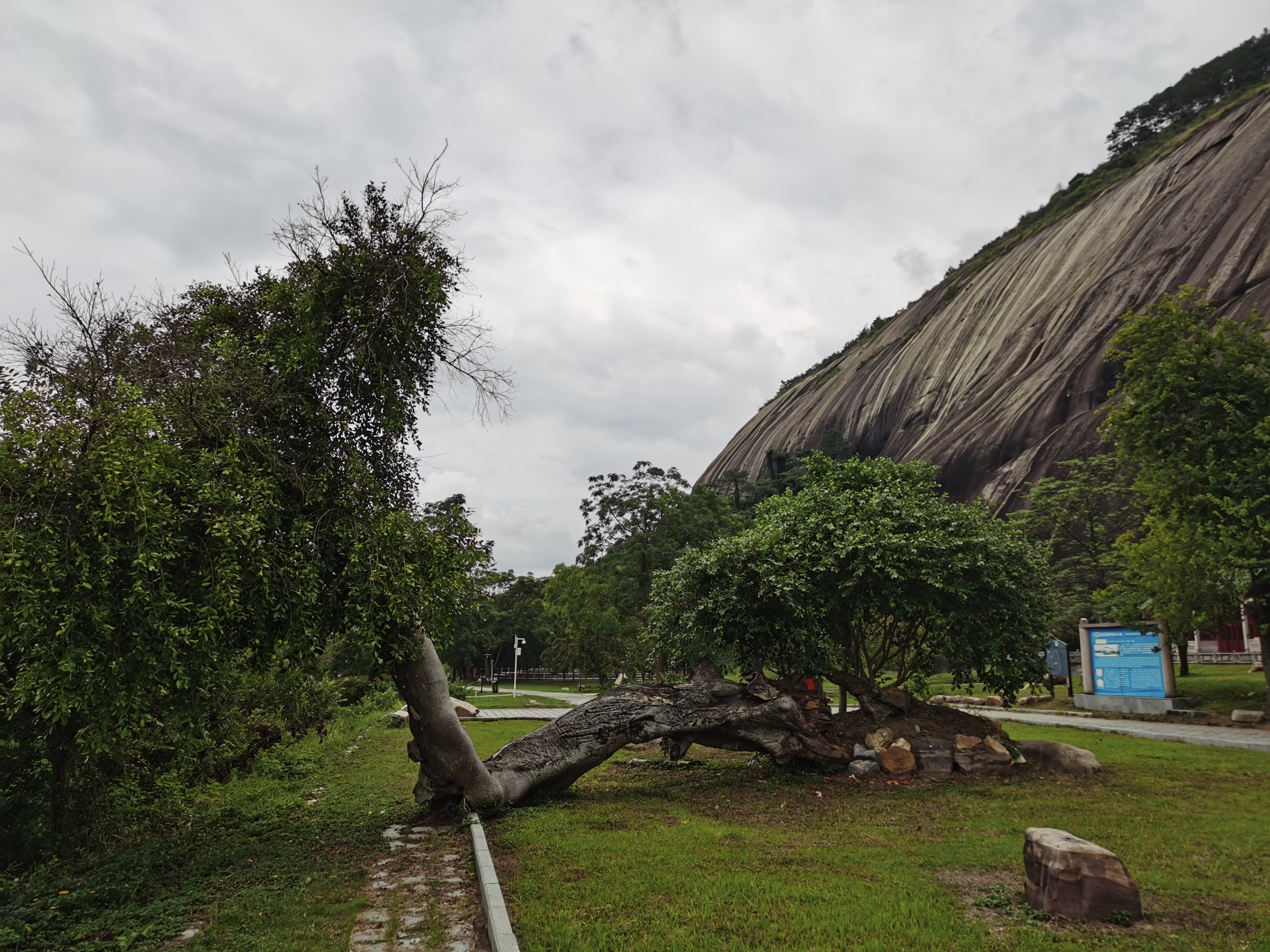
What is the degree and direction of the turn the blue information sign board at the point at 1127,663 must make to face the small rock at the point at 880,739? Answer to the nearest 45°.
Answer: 0° — it already faces it

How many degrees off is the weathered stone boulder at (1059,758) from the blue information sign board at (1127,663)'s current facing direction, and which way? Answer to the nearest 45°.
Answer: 0° — it already faces it

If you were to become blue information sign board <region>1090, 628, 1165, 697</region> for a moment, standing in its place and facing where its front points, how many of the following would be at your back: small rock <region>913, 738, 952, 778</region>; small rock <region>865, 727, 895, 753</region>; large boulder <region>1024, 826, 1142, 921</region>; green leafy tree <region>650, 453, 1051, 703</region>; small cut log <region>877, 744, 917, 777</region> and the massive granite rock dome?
1

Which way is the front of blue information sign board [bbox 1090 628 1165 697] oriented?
toward the camera

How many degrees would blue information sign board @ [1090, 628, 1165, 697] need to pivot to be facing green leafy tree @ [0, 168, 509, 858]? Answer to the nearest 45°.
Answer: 0° — it already faces it

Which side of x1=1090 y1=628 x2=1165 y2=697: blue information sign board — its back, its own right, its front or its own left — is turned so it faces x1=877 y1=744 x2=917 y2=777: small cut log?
front

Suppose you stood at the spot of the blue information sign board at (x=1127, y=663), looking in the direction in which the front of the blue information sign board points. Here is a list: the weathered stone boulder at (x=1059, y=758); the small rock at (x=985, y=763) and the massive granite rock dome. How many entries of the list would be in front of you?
2

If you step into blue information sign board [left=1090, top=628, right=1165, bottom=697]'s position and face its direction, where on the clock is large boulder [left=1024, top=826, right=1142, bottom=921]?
The large boulder is roughly at 12 o'clock from the blue information sign board.

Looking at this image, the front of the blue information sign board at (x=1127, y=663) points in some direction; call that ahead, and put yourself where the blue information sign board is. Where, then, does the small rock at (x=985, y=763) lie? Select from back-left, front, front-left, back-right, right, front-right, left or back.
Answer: front

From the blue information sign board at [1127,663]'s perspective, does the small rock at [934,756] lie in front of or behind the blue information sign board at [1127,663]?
in front

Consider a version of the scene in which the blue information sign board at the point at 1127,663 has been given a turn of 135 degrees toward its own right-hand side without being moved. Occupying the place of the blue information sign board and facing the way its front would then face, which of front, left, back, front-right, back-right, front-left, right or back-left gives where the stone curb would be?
back-left
